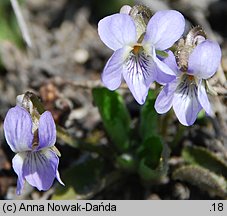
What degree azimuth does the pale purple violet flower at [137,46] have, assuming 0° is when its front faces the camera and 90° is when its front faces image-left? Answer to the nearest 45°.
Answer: approximately 0°

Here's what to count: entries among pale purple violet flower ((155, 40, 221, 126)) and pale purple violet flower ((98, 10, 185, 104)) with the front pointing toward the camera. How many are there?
2

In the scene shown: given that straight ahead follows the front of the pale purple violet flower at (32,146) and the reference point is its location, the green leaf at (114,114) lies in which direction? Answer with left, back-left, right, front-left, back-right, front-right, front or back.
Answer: back-left

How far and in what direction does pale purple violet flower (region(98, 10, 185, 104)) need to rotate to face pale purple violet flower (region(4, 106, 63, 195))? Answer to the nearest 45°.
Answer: approximately 90° to its right

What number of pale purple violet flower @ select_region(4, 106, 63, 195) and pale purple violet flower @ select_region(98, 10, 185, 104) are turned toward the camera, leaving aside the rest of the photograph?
2

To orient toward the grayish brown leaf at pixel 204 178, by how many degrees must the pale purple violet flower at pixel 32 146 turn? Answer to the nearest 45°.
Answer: approximately 90° to its left
